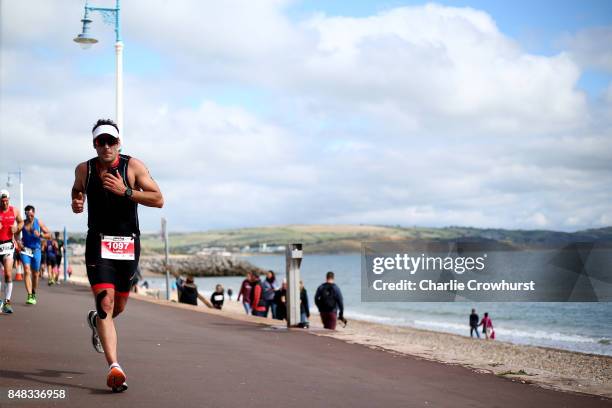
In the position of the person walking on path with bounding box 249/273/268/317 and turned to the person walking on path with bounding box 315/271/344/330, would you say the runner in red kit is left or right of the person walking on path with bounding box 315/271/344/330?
right

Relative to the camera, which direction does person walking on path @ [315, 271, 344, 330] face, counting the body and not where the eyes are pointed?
away from the camera

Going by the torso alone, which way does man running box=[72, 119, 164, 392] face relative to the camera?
toward the camera

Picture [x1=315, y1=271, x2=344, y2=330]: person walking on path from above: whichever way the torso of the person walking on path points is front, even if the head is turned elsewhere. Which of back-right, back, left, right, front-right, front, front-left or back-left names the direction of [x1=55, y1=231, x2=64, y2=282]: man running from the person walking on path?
front-left

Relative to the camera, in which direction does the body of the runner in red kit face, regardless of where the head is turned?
toward the camera

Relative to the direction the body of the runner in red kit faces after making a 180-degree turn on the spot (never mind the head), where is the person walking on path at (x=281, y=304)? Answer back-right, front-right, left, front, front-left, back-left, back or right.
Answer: front-right

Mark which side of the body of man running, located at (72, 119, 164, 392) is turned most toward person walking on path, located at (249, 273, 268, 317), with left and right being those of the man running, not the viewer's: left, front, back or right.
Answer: back

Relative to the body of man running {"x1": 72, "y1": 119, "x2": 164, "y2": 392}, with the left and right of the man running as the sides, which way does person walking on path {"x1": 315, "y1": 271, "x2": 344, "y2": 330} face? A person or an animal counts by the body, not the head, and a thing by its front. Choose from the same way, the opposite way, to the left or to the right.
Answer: the opposite way

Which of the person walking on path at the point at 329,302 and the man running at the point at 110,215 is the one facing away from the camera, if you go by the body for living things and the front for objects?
the person walking on path

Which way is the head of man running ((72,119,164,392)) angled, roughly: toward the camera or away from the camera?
toward the camera

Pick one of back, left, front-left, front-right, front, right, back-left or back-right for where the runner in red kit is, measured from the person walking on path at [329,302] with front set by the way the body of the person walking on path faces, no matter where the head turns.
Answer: back-left

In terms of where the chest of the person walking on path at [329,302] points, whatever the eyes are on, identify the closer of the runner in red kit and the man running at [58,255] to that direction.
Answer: the man running

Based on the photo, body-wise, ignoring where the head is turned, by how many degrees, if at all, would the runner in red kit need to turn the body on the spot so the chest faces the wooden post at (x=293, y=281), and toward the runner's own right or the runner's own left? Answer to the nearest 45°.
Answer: approximately 90° to the runner's own left

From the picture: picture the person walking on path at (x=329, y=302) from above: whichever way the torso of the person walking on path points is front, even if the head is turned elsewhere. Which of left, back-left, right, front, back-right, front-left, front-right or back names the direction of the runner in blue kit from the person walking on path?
back-left

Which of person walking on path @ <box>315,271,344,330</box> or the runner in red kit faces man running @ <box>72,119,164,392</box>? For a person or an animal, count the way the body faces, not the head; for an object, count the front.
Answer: the runner in red kit

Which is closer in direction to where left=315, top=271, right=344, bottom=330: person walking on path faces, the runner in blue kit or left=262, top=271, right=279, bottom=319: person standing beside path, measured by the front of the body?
the person standing beside path

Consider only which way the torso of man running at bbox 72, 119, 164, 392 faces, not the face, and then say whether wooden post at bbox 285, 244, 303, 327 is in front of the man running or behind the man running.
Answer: behind
